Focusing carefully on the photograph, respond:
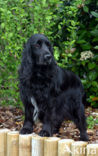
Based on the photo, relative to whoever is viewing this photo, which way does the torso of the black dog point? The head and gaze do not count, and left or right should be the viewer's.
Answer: facing the viewer and to the left of the viewer

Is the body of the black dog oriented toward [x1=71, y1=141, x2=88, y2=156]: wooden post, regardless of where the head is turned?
no

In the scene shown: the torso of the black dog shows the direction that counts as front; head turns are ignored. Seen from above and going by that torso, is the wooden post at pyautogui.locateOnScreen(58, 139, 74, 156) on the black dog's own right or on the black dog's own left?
on the black dog's own left
